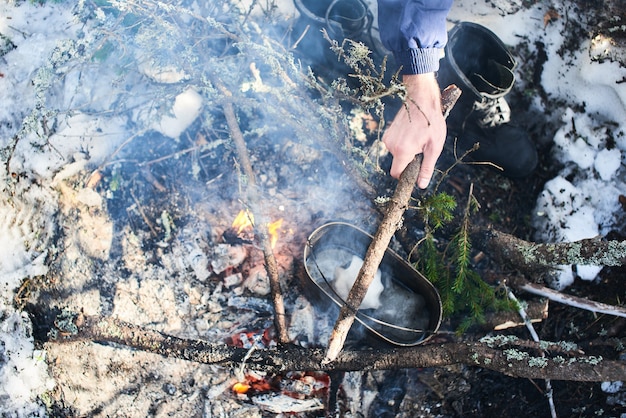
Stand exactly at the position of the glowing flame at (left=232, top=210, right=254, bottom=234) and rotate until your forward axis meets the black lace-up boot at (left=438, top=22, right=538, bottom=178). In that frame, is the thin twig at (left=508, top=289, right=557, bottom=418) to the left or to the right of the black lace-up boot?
right

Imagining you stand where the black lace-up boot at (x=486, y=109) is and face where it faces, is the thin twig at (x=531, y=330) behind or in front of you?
in front

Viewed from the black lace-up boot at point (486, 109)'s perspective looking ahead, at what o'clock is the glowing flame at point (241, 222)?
The glowing flame is roughly at 3 o'clock from the black lace-up boot.

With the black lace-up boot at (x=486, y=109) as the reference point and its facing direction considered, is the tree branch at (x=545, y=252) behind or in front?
in front

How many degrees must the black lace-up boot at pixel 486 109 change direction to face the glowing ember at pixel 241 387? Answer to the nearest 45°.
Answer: approximately 45° to its right

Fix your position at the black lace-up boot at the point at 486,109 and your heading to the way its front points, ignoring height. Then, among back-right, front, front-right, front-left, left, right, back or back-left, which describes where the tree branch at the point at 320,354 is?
front-right

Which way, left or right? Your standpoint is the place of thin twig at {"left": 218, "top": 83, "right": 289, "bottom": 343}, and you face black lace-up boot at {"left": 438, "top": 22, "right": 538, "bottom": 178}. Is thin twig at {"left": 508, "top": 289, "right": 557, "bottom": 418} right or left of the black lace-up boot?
right

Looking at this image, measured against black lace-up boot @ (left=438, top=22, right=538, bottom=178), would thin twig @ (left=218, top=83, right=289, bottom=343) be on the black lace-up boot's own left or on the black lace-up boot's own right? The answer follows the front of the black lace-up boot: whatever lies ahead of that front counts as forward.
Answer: on the black lace-up boot's own right

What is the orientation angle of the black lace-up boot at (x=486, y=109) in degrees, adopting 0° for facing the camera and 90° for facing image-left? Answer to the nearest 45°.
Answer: approximately 315°

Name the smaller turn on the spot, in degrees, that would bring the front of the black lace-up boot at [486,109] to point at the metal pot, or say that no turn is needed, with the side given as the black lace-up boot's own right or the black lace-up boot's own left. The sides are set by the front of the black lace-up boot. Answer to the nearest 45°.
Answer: approximately 45° to the black lace-up boot's own right
